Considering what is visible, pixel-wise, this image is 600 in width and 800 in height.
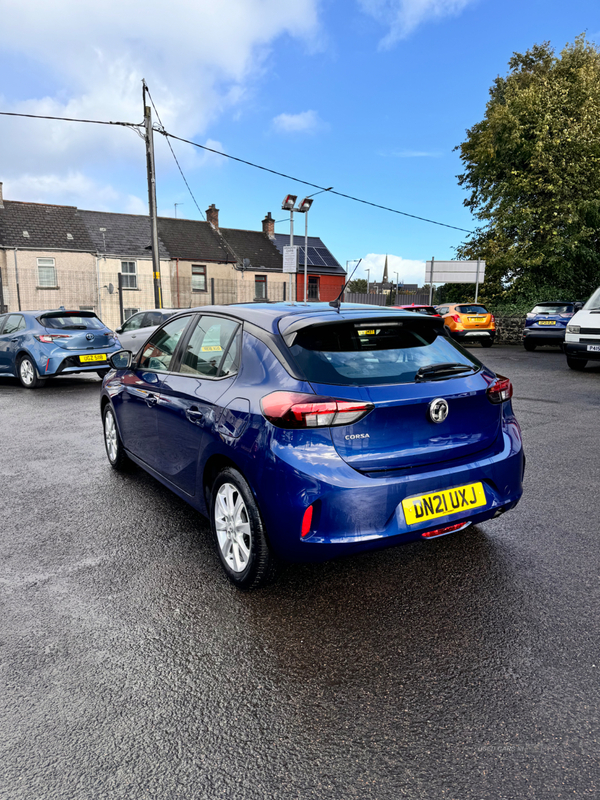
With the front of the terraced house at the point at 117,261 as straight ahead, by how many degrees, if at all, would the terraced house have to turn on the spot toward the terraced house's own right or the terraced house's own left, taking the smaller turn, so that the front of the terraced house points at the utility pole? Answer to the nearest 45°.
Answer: approximately 45° to the terraced house's own right

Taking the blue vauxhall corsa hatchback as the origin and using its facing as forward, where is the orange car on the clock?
The orange car is roughly at 2 o'clock from the blue vauxhall corsa hatchback.

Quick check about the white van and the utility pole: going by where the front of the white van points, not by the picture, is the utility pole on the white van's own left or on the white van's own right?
on the white van's own right

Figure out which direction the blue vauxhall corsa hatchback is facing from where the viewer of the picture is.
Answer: facing away from the viewer and to the left of the viewer

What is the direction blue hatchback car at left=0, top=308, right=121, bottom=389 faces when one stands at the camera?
facing away from the viewer and to the left of the viewer

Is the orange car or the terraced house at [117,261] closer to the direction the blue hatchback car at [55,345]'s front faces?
the terraced house

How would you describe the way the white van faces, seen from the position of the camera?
facing the viewer and to the left of the viewer

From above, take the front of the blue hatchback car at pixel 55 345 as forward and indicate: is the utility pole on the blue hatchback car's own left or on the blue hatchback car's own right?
on the blue hatchback car's own right

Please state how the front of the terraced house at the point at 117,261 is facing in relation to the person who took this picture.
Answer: facing the viewer and to the right of the viewer

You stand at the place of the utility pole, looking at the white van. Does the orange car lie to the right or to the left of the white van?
left

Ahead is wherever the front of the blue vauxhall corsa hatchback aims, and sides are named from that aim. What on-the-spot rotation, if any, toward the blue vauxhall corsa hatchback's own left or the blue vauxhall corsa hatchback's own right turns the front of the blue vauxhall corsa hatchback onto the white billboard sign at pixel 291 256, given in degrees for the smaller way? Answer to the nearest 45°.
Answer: approximately 45° to the blue vauxhall corsa hatchback's own right

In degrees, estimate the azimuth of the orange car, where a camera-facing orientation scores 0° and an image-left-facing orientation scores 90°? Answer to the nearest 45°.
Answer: approximately 135°
